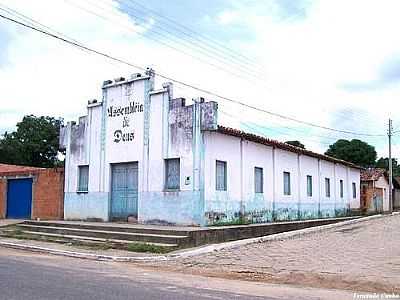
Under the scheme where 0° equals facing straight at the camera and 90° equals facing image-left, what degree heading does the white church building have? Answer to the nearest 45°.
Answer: approximately 45°

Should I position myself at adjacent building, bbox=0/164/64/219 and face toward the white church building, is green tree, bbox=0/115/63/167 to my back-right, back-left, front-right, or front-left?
back-left

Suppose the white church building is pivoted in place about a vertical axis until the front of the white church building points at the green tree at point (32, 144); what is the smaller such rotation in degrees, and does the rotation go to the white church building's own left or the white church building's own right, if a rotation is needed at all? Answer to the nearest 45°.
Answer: approximately 90° to the white church building's own right

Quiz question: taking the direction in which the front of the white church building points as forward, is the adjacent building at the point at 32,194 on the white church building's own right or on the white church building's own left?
on the white church building's own right
